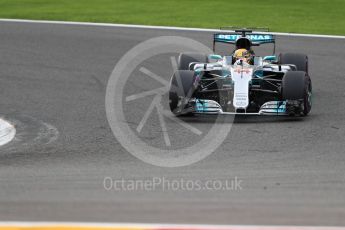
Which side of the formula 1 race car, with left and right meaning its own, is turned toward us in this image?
front
